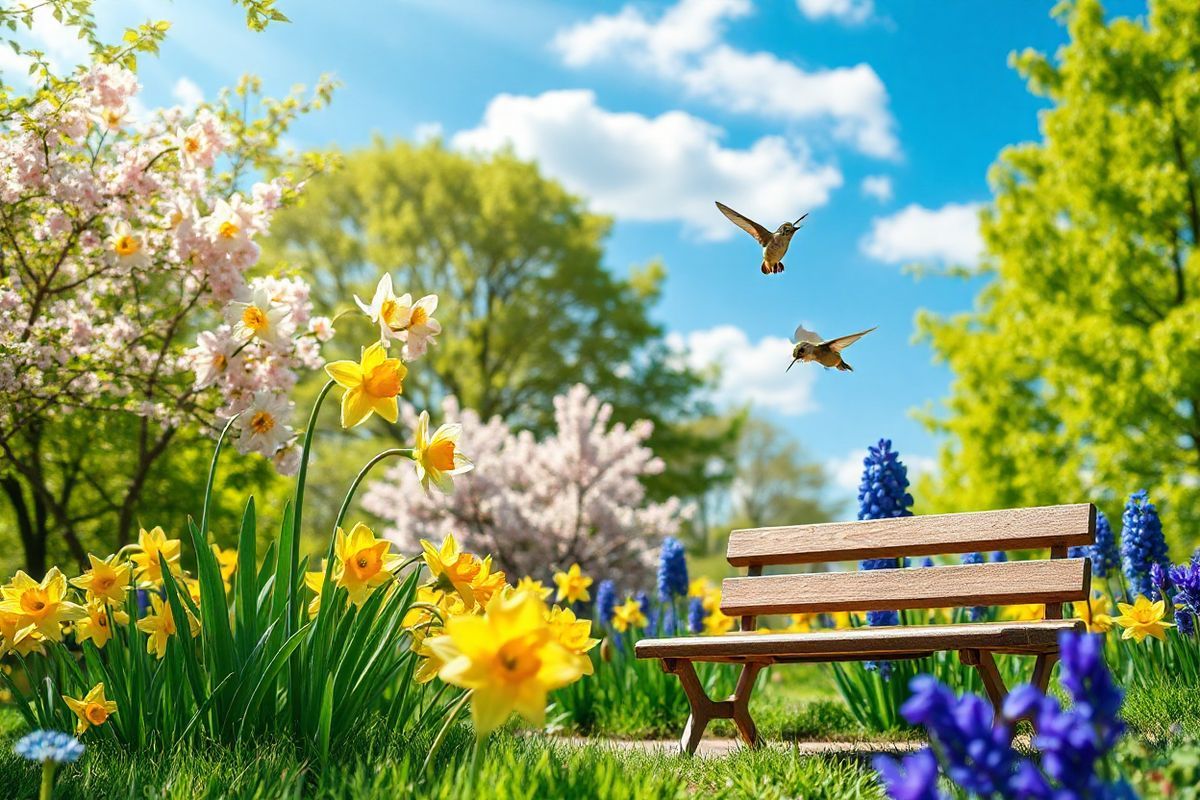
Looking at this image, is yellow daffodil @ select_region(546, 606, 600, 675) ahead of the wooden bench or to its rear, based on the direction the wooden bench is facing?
ahead

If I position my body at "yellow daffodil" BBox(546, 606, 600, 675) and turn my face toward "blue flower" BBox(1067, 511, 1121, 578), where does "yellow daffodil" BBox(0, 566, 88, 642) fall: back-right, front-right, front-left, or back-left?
back-left

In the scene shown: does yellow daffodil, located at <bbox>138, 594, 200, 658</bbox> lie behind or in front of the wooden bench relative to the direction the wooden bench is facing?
in front

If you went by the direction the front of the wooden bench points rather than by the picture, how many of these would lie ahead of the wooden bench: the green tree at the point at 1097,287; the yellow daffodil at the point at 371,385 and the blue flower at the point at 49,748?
2

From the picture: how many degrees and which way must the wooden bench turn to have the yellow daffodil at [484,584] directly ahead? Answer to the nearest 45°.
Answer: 0° — it already faces it

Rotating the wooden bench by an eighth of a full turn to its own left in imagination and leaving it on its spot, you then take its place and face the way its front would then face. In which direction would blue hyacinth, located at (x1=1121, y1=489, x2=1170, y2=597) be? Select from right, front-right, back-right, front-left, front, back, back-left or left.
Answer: back-left

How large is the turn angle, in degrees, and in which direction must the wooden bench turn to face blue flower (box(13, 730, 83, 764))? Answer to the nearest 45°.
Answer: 0° — it already faces it

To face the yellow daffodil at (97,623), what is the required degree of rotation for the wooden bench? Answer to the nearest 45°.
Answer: approximately 45° to its right

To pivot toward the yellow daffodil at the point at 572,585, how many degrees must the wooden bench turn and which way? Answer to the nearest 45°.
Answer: approximately 90° to its right

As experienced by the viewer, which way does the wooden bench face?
facing the viewer and to the left of the viewer

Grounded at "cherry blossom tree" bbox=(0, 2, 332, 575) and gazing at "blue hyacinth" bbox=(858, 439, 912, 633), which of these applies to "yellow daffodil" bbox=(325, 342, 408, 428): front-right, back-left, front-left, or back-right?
front-right

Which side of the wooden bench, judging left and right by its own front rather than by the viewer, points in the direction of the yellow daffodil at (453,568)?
front

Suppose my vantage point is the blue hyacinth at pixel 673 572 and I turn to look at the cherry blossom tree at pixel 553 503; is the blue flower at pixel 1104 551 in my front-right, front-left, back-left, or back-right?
back-right
